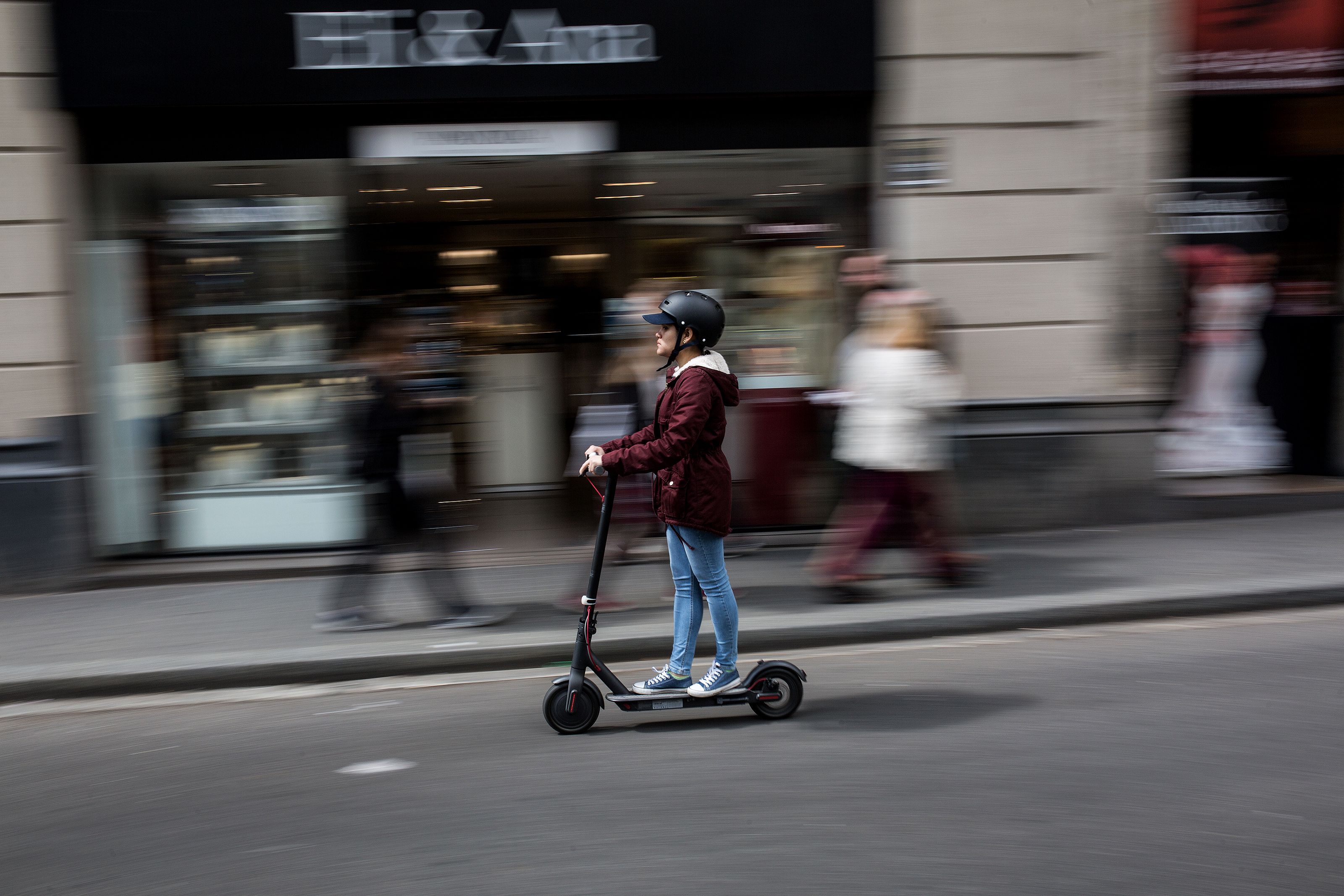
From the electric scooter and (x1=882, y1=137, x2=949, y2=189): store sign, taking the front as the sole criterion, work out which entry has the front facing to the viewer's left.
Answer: the electric scooter

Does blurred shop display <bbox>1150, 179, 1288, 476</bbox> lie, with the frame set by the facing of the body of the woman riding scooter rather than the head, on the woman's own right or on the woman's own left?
on the woman's own right

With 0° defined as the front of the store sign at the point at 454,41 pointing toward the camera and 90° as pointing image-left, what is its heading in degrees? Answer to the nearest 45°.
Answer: approximately 0°

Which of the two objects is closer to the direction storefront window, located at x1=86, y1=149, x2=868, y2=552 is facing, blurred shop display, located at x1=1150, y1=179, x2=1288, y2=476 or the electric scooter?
the electric scooter

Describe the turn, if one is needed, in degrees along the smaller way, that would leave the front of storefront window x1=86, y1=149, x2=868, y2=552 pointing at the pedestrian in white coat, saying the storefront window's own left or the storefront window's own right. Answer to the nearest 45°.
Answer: approximately 45° to the storefront window's own left

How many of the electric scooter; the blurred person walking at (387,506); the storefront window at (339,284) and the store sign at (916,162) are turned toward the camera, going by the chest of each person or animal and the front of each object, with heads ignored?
2

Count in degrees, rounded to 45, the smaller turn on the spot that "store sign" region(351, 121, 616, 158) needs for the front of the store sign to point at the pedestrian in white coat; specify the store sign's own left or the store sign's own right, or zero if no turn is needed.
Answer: approximately 45° to the store sign's own left

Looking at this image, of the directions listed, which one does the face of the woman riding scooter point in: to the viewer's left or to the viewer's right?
to the viewer's left

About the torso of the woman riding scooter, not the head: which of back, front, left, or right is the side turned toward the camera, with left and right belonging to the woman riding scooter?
left

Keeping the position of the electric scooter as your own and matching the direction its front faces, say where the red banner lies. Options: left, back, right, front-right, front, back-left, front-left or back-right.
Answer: back-right

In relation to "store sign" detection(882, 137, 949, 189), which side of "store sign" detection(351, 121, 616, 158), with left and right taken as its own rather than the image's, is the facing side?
left
